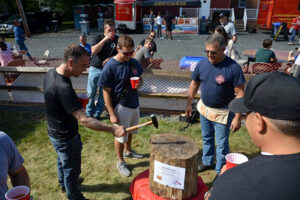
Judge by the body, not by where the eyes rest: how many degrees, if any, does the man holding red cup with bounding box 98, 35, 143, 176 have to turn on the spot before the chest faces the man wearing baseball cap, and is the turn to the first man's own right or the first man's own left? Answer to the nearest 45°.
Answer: approximately 45° to the first man's own right

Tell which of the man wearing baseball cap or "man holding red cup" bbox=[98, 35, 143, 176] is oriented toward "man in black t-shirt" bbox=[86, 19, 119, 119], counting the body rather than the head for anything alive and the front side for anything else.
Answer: the man wearing baseball cap

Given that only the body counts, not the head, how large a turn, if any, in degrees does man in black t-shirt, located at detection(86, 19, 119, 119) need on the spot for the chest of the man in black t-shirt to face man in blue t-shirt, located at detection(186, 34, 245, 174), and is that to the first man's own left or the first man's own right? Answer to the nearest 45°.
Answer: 0° — they already face them

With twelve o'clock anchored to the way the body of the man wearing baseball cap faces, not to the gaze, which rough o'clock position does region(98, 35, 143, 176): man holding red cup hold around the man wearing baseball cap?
The man holding red cup is roughly at 12 o'clock from the man wearing baseball cap.

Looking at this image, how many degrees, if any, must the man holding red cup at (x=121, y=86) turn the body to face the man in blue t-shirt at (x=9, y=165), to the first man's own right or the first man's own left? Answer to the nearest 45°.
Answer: approximately 90° to the first man's own right

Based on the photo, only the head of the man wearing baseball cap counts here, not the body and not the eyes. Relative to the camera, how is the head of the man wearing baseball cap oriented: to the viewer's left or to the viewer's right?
to the viewer's left

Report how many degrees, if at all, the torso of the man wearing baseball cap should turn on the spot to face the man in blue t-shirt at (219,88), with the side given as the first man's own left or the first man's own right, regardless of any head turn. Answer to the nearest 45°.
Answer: approximately 45° to the first man's own right

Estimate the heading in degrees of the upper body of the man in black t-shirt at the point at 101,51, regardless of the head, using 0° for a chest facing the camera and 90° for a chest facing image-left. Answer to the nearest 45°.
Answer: approximately 315°

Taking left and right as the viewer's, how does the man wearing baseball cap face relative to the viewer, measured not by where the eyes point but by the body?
facing away from the viewer and to the left of the viewer

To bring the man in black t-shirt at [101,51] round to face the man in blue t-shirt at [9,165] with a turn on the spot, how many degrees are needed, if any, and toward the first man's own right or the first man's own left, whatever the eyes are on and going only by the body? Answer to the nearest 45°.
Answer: approximately 45° to the first man's own right

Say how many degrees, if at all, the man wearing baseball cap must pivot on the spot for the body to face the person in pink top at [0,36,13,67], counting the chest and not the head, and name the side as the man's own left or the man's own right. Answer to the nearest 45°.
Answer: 0° — they already face them
